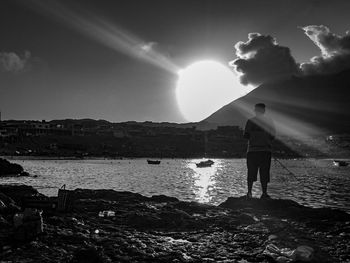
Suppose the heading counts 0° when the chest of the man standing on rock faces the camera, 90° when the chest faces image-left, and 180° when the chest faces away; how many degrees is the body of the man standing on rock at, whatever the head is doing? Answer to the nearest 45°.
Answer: approximately 180°
